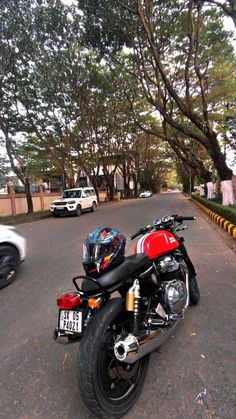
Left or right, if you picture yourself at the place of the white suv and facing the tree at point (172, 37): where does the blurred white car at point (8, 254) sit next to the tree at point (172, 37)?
right

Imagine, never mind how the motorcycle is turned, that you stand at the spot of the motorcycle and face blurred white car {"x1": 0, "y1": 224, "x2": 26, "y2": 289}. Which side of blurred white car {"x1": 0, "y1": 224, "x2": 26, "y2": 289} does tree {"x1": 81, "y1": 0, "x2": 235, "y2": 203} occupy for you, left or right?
right

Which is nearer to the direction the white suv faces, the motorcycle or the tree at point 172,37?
the motorcycle

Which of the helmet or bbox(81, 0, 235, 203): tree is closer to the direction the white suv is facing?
the helmet

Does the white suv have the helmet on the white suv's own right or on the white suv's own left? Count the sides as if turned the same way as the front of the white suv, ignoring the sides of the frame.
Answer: on the white suv's own left

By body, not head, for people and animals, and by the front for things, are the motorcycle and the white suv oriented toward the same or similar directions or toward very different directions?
very different directions

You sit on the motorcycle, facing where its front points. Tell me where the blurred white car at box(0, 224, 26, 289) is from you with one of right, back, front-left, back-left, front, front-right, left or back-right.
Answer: left

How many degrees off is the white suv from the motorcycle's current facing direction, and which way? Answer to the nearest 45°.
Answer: approximately 45° to its left

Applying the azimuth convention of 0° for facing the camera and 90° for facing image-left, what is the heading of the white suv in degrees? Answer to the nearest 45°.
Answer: approximately 45°

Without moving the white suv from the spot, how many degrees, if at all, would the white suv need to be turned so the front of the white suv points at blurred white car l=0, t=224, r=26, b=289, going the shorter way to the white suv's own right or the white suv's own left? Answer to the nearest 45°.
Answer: approximately 45° to the white suv's own left

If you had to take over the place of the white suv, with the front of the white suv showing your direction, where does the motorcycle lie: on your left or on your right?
on your left

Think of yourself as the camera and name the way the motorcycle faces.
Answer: facing away from the viewer and to the right of the viewer
